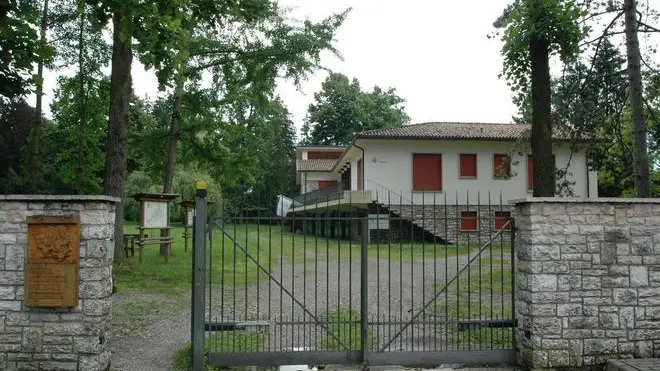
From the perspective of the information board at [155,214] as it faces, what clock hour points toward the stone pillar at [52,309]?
The stone pillar is roughly at 12 o'clock from the information board.

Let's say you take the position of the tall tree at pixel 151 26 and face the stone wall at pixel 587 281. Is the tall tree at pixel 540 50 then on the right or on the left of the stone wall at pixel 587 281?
left

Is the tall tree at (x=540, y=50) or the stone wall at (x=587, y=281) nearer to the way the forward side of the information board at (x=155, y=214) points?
the stone wall

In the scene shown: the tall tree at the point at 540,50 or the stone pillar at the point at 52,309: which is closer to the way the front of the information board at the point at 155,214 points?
the stone pillar

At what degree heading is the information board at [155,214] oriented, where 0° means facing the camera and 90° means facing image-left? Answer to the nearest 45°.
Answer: approximately 0°

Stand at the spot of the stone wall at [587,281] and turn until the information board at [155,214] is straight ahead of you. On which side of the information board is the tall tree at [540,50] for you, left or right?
right

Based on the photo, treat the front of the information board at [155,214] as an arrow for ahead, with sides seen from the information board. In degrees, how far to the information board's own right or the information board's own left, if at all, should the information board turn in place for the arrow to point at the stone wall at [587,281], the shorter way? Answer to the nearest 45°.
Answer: approximately 45° to the information board's own left
